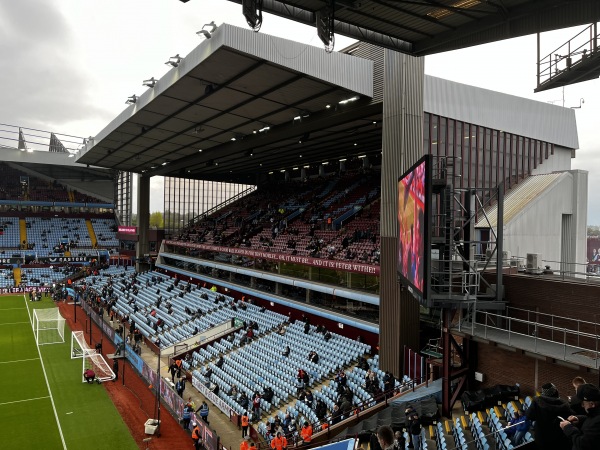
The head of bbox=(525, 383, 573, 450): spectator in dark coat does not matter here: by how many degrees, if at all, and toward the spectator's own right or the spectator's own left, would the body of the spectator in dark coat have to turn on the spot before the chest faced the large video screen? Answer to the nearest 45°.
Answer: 0° — they already face it

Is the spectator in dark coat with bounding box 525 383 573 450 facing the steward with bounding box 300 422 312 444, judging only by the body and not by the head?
yes

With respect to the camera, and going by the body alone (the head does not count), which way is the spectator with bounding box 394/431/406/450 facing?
to the viewer's left

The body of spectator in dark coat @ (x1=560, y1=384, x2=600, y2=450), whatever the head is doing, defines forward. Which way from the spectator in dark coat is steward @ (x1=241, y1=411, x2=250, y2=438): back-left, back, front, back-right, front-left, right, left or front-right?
front-right

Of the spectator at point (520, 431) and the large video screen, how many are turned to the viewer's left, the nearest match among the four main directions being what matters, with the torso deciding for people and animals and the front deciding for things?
2

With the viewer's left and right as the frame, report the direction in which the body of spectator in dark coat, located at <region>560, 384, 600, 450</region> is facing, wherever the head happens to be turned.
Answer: facing to the left of the viewer

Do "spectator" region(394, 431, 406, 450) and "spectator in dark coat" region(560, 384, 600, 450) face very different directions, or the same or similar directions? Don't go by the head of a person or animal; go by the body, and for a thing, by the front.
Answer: same or similar directions

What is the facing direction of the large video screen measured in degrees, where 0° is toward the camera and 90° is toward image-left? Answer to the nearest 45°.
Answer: approximately 90°

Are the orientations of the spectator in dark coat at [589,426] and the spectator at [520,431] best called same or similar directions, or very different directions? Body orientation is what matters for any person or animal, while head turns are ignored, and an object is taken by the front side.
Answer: same or similar directions

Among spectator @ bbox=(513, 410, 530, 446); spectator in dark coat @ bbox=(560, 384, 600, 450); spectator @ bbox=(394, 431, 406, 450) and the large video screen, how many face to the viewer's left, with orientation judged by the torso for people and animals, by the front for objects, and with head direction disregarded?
4
